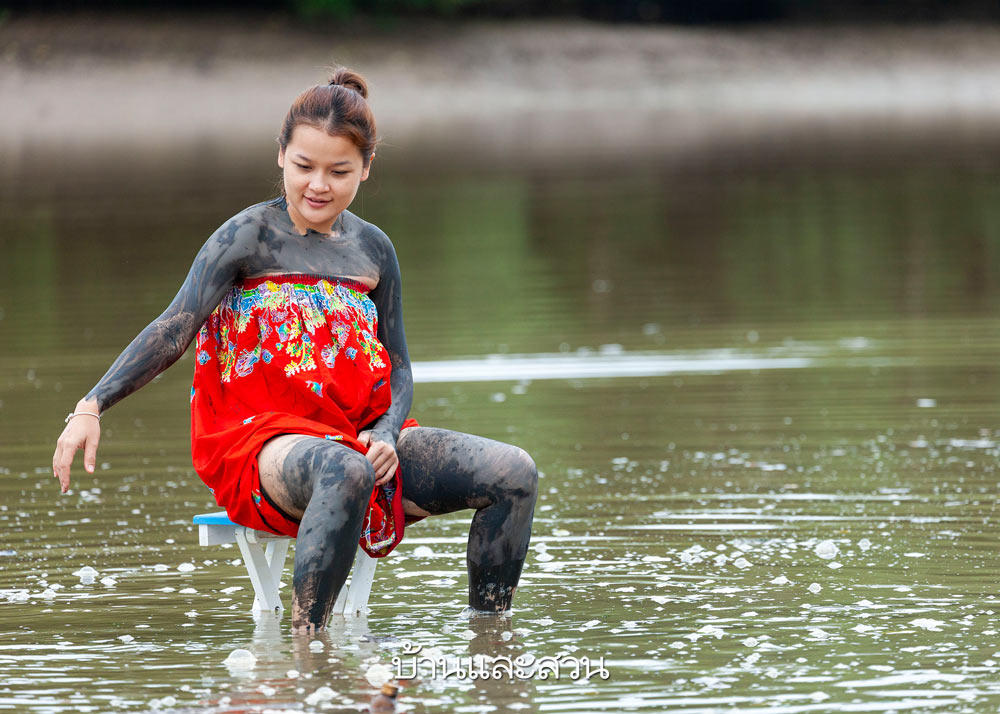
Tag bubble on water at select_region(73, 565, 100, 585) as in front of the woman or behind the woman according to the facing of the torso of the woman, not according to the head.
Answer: behind

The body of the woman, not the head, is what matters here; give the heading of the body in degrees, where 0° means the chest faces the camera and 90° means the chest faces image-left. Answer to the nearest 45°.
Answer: approximately 315°
